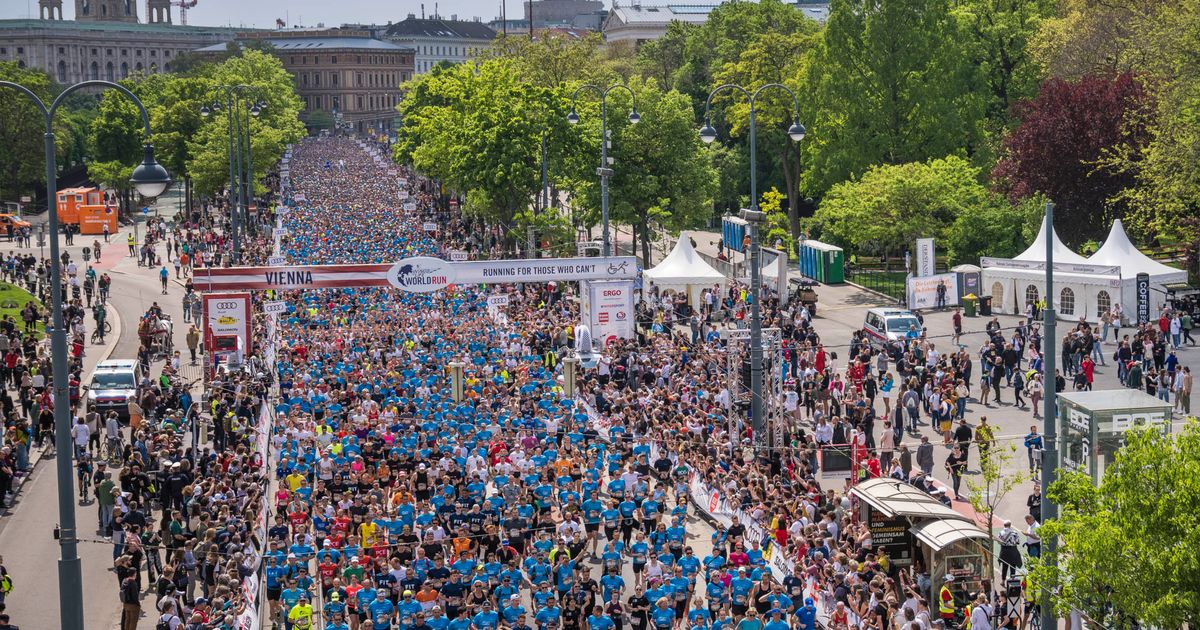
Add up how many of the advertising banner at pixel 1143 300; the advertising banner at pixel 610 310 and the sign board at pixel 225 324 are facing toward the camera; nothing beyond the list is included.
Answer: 3

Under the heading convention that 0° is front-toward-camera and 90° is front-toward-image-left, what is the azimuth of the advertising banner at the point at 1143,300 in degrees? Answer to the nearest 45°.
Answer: approximately 0°

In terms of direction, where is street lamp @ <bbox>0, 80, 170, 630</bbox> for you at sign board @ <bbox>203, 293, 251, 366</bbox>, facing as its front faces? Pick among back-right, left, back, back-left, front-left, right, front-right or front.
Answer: front

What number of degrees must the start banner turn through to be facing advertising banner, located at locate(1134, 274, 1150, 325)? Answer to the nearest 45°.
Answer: approximately 90° to its left

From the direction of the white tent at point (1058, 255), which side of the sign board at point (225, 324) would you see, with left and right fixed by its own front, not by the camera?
left

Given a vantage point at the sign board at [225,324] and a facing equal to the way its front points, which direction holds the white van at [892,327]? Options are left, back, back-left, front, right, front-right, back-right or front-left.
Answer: left

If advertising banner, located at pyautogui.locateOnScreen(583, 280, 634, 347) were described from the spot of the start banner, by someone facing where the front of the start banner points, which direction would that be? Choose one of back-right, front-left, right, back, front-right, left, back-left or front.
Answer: left

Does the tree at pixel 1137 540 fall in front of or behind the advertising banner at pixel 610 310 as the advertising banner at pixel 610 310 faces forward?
in front

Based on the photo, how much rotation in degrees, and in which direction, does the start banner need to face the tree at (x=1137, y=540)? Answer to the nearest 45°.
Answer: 0° — it already faces it

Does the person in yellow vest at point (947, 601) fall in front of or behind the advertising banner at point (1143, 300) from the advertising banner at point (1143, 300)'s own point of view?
in front

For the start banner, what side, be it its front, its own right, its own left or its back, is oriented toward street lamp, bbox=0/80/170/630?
front

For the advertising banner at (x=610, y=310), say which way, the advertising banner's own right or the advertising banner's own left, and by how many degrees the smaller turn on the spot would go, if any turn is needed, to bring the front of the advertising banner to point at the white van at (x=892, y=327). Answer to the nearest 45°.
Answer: approximately 90° to the advertising banner's own left
